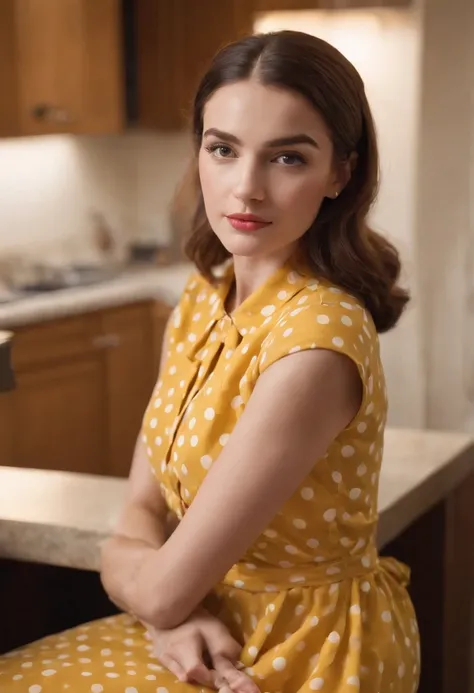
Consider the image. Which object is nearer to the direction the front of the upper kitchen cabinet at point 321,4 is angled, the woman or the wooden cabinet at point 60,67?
the woman

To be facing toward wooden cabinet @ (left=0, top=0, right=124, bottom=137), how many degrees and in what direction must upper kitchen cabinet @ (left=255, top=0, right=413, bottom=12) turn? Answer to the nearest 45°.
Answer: approximately 90° to its right

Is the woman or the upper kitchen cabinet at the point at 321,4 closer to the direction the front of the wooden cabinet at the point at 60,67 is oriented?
the woman

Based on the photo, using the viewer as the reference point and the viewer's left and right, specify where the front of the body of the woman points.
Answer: facing the viewer and to the left of the viewer

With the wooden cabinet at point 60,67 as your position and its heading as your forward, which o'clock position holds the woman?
The woman is roughly at 12 o'clock from the wooden cabinet.

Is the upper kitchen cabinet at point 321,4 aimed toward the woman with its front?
yes

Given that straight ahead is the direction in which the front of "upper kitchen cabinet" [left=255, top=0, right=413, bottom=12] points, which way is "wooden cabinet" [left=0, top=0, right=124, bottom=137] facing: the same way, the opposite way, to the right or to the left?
the same way

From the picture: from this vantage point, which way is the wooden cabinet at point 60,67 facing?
toward the camera

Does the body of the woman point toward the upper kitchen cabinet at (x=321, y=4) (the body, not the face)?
no

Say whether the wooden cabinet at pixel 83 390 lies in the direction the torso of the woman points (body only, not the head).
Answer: no

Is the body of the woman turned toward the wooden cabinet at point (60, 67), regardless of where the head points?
no

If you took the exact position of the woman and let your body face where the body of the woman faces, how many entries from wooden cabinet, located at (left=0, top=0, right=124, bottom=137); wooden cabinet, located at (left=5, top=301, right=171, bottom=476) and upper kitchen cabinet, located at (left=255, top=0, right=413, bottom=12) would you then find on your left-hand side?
0

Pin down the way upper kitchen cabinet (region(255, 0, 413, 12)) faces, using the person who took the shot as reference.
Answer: facing the viewer

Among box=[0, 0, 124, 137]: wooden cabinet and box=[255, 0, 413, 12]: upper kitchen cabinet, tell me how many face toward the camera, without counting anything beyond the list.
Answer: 2

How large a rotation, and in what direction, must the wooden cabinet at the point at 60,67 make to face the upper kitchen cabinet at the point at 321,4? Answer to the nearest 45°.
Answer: approximately 90° to its left
